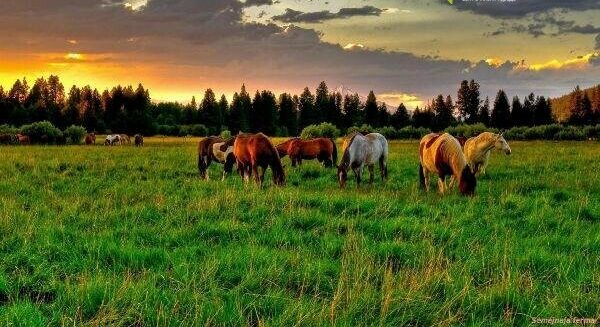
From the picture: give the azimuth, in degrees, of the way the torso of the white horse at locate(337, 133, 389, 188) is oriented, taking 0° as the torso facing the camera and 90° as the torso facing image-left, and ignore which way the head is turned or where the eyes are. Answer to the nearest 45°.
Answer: approximately 45°

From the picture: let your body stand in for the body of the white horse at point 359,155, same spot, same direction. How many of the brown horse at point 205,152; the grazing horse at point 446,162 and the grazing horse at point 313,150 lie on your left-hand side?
1

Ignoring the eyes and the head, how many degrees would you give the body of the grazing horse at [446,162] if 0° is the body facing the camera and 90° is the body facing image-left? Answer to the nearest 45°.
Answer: approximately 315°

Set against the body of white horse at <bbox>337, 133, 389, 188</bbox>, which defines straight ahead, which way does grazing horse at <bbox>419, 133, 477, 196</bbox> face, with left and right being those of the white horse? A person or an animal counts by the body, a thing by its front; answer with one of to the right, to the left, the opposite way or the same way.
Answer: to the left

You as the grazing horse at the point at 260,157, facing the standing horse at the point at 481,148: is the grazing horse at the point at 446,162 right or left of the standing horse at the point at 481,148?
right
